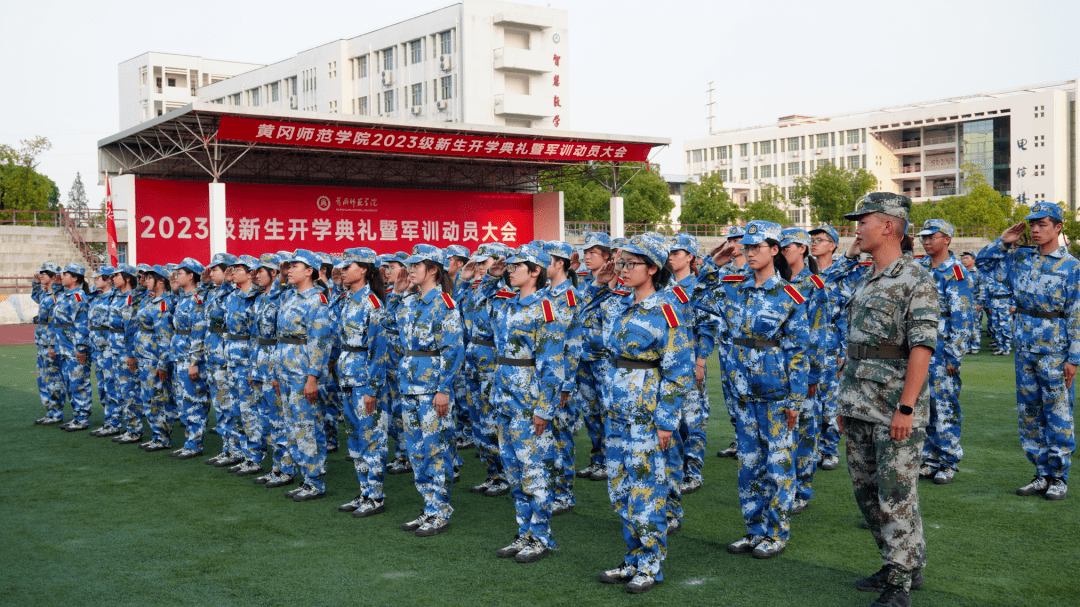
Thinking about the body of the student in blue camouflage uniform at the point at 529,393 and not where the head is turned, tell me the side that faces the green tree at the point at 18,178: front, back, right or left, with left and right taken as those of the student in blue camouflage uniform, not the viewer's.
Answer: right

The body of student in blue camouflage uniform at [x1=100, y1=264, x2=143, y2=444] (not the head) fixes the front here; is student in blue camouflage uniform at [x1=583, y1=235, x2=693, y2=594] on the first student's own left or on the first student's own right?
on the first student's own left

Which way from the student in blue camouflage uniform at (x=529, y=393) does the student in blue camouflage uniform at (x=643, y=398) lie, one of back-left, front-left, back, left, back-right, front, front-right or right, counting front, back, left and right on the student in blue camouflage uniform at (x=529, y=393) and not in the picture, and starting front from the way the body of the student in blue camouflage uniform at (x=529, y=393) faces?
left

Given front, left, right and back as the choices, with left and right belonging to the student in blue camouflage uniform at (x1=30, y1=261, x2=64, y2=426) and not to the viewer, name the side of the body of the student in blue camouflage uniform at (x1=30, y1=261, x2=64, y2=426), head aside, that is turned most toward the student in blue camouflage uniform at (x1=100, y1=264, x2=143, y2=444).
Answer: left

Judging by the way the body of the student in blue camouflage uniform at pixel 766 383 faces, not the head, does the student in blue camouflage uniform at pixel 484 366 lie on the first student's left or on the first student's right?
on the first student's right

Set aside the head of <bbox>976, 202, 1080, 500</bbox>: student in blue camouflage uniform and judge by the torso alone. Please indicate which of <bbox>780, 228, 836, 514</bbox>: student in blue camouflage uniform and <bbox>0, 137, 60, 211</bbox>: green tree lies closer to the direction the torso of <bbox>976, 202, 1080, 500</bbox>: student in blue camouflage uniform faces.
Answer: the student in blue camouflage uniform

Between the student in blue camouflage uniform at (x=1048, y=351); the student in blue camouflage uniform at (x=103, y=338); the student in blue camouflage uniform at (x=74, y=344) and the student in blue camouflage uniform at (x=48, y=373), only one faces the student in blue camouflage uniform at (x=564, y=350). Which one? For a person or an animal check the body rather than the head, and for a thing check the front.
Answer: the student in blue camouflage uniform at (x=1048, y=351)

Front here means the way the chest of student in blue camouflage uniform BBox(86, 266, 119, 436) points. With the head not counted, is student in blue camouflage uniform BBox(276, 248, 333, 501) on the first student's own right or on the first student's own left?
on the first student's own left

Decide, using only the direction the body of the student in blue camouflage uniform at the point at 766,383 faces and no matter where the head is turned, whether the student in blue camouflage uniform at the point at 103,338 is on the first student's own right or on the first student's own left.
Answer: on the first student's own right
